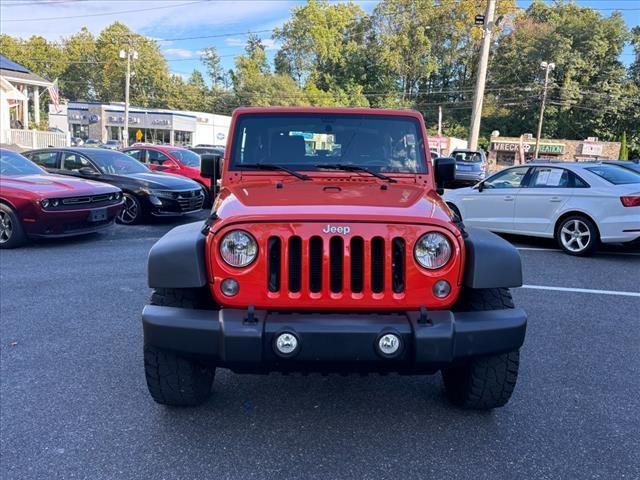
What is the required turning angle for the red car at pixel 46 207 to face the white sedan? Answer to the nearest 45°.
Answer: approximately 45° to its left

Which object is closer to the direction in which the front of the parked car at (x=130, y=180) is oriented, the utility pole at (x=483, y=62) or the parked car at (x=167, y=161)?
the utility pole

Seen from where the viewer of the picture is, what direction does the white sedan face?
facing away from the viewer and to the left of the viewer

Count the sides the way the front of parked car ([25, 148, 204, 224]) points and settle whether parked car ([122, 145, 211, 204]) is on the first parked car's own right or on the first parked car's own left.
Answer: on the first parked car's own left

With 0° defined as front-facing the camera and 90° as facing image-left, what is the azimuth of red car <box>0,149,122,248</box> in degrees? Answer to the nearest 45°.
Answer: approximately 315°

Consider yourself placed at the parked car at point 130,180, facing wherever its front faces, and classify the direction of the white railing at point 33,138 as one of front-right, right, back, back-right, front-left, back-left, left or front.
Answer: back-left

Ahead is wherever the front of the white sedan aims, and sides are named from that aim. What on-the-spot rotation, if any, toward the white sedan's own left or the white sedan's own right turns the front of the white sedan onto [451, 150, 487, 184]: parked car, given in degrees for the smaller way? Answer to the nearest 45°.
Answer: approximately 45° to the white sedan's own right

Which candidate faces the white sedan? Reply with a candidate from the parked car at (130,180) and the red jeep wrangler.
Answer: the parked car

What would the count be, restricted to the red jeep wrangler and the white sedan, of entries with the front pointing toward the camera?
1

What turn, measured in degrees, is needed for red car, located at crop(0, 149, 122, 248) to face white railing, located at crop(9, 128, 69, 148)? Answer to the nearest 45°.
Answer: approximately 135° to its left

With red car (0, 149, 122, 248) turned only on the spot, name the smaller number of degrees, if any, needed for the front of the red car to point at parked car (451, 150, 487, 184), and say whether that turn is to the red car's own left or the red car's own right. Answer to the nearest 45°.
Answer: approximately 90° to the red car's own left

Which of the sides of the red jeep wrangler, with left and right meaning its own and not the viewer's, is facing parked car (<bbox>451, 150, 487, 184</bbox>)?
back
